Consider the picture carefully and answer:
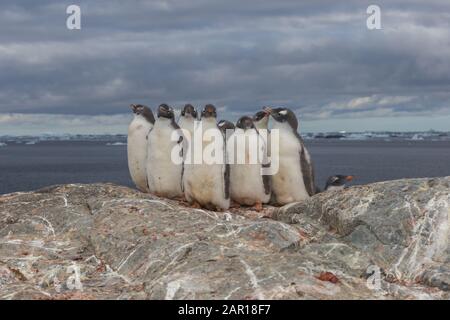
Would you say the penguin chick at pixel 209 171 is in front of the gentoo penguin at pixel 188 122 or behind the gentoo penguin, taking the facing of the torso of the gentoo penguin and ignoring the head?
in front

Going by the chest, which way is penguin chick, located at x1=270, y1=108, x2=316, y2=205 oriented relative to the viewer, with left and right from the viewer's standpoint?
facing the viewer and to the left of the viewer

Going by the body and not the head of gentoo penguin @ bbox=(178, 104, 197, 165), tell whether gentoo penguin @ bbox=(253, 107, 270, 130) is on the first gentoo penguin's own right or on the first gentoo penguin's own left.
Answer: on the first gentoo penguin's own left

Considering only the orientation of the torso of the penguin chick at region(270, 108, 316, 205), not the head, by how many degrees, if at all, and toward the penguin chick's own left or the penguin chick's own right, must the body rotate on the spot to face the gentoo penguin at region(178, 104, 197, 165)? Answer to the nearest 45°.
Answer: approximately 45° to the penguin chick's own right

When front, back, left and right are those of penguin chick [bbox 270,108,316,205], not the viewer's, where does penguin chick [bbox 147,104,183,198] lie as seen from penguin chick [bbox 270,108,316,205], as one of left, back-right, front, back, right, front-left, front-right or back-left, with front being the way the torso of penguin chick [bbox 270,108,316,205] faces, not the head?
front-right

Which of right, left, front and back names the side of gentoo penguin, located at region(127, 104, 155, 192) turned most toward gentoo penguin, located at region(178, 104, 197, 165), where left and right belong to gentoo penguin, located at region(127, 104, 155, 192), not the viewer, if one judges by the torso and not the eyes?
left

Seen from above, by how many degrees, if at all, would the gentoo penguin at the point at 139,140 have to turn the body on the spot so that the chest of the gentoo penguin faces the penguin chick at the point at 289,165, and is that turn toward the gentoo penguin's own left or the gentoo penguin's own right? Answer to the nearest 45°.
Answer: approximately 135° to the gentoo penguin's own left

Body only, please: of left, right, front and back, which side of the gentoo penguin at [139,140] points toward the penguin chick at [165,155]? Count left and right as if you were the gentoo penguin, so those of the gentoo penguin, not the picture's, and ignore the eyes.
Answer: left

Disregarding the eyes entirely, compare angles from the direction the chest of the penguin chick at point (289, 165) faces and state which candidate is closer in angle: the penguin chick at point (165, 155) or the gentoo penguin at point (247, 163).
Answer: the gentoo penguin

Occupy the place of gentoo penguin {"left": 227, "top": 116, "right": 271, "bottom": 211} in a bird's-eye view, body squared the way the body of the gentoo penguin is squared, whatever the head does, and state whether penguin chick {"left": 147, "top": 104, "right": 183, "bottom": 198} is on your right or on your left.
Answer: on your right

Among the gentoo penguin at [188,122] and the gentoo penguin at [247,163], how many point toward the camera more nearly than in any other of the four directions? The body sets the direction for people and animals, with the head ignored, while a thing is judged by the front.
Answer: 2

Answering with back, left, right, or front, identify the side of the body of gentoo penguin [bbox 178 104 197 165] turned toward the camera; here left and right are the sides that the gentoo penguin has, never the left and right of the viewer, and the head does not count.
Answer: front

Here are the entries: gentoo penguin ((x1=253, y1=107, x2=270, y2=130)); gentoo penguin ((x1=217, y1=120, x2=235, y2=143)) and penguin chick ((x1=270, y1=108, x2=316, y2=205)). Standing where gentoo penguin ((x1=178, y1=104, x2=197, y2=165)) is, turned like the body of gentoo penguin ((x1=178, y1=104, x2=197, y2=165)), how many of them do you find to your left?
3

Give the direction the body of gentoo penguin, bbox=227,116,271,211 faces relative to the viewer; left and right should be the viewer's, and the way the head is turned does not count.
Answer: facing the viewer

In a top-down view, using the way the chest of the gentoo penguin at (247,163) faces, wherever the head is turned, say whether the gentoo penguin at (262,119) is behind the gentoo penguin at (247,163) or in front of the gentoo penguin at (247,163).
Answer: behind

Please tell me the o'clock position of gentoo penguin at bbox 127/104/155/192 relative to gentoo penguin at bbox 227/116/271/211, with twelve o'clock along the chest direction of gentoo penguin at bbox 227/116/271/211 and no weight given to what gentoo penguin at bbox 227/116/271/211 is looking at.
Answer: gentoo penguin at bbox 127/104/155/192 is roughly at 4 o'clock from gentoo penguin at bbox 227/116/271/211.
